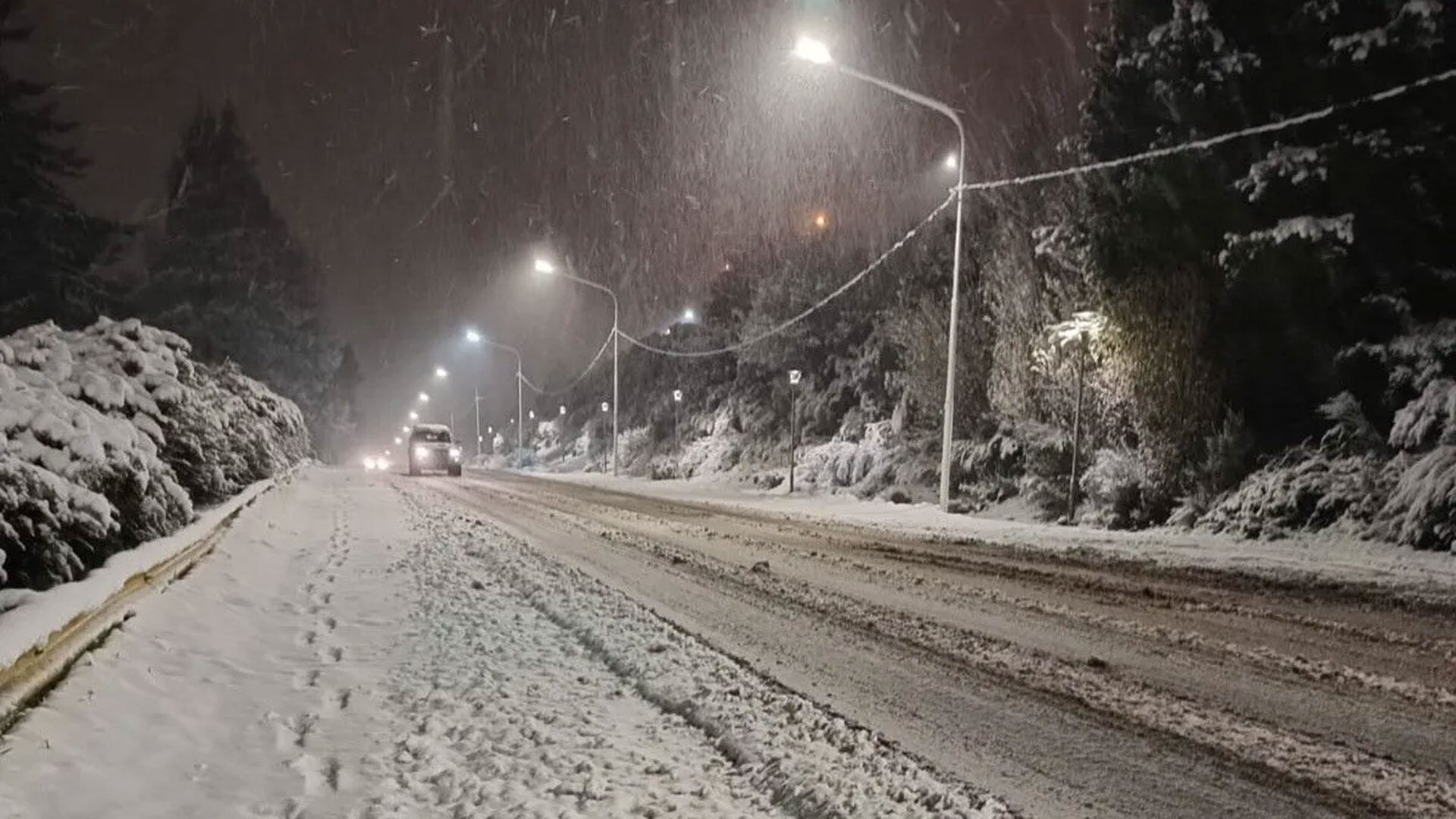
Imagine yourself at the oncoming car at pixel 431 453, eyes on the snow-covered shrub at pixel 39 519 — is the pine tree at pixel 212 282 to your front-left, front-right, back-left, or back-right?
front-right

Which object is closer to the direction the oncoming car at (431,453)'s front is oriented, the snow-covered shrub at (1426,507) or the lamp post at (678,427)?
the snow-covered shrub

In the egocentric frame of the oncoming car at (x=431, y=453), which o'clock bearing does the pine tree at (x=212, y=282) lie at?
The pine tree is roughly at 4 o'clock from the oncoming car.

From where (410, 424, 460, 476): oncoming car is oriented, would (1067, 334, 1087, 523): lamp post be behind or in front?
in front

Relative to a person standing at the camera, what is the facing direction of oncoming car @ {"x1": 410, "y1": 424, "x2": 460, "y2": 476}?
facing the viewer

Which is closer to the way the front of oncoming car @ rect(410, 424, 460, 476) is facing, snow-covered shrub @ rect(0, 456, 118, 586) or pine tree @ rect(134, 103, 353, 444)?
the snow-covered shrub

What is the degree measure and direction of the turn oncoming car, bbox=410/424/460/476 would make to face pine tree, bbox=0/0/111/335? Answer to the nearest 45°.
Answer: approximately 45° to its right

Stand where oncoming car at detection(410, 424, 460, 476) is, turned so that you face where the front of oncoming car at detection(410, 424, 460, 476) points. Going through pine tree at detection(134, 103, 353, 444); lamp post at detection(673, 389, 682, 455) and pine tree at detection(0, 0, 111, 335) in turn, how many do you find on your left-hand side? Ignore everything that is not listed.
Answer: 1

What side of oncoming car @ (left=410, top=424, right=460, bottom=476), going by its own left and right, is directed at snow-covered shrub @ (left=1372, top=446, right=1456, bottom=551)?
front

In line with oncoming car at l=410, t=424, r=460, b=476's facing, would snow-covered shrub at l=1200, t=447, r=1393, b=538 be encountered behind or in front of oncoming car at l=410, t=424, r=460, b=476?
in front

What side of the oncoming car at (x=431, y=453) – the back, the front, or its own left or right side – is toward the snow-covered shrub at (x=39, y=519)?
front

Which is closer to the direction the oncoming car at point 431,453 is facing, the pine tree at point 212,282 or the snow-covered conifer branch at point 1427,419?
the snow-covered conifer branch

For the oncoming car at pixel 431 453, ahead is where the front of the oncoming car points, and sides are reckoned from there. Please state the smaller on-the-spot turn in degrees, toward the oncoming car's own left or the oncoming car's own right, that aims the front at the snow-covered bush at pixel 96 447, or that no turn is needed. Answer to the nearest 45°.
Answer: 0° — it already faces it
